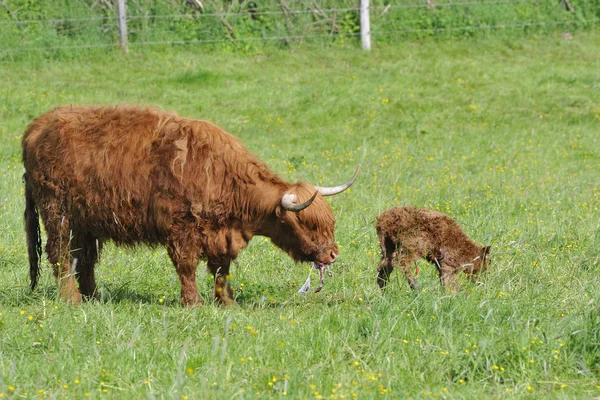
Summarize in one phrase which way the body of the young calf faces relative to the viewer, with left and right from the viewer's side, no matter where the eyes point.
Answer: facing to the right of the viewer

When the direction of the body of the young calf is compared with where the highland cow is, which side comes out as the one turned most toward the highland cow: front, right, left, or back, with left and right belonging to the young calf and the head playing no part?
back

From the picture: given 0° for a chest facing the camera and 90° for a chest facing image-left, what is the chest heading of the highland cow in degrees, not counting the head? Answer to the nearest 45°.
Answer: approximately 270°

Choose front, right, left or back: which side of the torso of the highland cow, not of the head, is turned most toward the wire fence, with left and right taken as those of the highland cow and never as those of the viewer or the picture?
left

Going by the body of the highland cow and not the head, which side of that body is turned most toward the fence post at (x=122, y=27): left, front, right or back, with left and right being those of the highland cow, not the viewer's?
left

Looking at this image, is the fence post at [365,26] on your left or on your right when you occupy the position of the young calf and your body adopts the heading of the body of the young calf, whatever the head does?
on your left

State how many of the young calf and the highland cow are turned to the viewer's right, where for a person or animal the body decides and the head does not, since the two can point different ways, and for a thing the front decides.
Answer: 2

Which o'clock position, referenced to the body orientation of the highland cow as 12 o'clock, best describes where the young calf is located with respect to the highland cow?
The young calf is roughly at 12 o'clock from the highland cow.

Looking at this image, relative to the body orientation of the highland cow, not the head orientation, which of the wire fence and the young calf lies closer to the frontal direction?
the young calf

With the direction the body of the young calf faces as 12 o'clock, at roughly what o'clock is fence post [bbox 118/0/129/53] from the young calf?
The fence post is roughly at 8 o'clock from the young calf.

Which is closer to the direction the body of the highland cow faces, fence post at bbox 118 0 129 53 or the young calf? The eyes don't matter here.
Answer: the young calf
